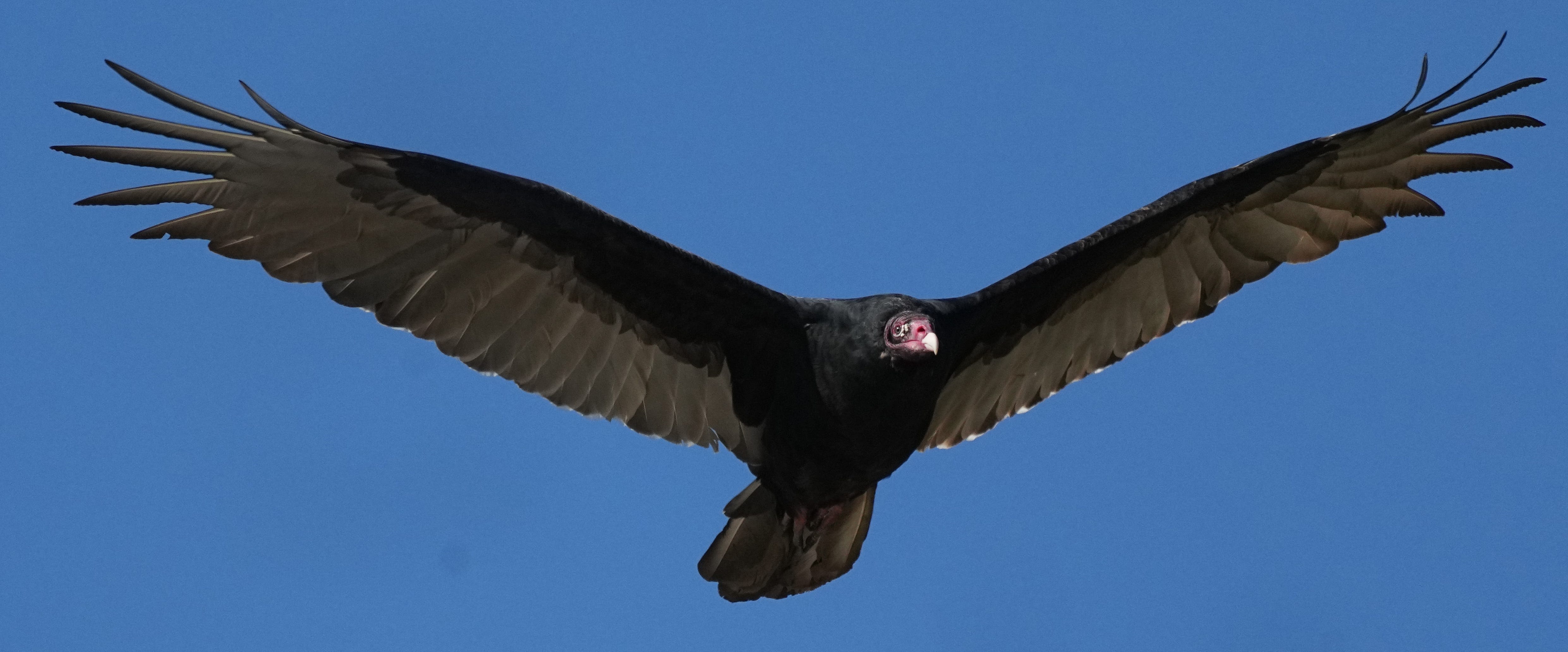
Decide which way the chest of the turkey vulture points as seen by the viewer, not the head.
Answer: toward the camera
